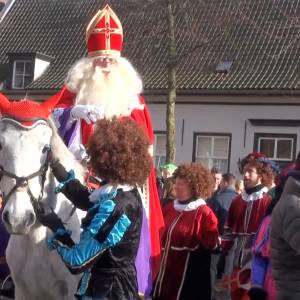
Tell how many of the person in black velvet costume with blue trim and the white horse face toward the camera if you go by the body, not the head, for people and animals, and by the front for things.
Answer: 1

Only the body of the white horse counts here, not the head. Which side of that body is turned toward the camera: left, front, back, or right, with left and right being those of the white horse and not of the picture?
front

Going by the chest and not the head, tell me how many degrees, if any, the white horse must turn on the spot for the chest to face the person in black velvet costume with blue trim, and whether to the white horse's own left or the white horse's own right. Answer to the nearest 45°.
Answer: approximately 45° to the white horse's own left

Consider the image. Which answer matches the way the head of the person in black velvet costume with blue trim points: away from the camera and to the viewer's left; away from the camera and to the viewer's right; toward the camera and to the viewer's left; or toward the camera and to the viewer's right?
away from the camera and to the viewer's left

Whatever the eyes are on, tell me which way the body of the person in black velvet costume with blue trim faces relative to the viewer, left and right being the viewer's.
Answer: facing away from the viewer and to the left of the viewer

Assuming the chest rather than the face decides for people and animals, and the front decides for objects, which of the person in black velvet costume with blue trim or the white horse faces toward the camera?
the white horse

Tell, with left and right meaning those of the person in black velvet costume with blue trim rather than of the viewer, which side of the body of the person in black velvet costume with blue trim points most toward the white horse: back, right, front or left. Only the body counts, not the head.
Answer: front
